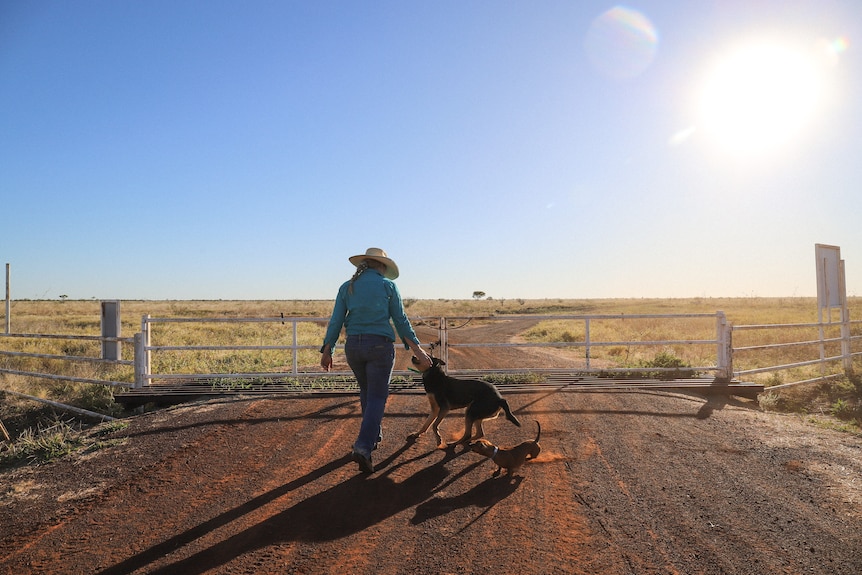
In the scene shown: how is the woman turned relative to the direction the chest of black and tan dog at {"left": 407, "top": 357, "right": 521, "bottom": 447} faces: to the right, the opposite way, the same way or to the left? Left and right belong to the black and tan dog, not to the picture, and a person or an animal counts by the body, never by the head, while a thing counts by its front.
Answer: to the right

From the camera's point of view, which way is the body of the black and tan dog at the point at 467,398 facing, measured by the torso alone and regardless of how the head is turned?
to the viewer's left

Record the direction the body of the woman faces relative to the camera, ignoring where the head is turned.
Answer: away from the camera

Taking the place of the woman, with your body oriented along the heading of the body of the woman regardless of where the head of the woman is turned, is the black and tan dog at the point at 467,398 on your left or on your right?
on your right

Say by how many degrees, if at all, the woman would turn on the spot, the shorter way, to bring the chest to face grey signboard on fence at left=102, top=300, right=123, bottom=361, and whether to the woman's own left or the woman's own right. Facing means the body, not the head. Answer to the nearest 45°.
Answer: approximately 45° to the woman's own left

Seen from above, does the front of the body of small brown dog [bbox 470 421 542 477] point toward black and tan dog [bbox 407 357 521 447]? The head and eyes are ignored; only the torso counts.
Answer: no

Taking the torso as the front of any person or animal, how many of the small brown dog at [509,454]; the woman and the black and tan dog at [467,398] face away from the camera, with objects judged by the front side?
1

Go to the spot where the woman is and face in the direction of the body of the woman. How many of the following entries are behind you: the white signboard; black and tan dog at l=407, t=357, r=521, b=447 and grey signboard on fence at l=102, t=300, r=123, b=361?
0

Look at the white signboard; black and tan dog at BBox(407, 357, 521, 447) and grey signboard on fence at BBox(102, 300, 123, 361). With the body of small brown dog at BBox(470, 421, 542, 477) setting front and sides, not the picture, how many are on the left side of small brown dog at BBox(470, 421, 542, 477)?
0

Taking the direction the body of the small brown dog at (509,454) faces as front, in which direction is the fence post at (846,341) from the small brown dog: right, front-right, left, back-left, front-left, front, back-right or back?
back-right

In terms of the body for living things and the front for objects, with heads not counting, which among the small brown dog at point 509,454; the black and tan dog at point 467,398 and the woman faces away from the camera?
the woman
